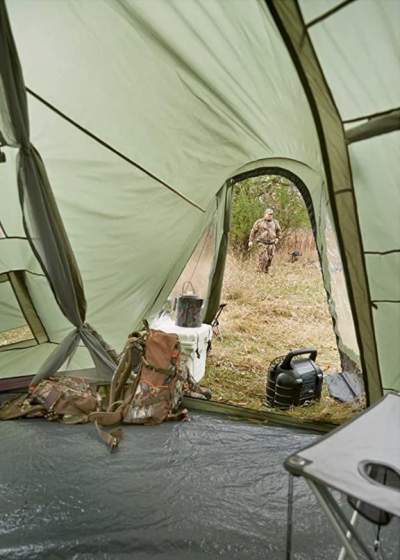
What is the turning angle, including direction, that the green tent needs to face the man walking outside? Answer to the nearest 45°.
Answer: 0° — it already faces them

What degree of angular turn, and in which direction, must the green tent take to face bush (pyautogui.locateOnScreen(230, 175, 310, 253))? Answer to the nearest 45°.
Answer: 0° — it already faces it

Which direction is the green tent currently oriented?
away from the camera
